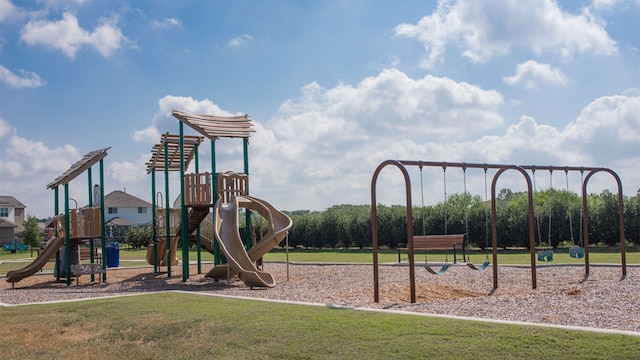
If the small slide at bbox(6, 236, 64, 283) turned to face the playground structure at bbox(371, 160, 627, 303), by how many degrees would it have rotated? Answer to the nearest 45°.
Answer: approximately 135° to its left

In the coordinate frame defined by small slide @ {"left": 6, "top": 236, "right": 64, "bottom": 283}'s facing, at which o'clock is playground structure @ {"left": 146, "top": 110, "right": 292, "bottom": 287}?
The playground structure is roughly at 7 o'clock from the small slide.

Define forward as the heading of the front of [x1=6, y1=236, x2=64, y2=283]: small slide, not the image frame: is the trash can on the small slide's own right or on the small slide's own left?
on the small slide's own right

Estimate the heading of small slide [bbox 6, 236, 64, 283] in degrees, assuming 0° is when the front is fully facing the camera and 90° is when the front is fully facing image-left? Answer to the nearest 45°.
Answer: approximately 90°
